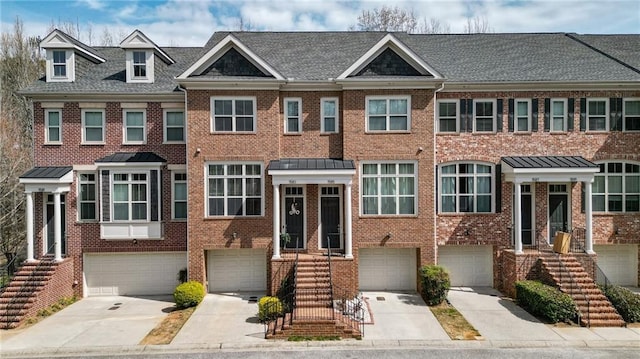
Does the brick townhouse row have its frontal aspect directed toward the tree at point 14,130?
no

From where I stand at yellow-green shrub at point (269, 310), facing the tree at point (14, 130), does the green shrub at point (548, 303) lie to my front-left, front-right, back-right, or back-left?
back-right

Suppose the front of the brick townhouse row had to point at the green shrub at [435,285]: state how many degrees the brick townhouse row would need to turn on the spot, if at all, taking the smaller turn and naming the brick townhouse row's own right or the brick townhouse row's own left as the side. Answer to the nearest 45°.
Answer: approximately 45° to the brick townhouse row's own left

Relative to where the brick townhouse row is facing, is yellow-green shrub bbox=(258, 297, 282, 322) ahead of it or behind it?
ahead

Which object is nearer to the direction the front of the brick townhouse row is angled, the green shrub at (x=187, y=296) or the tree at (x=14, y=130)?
the green shrub

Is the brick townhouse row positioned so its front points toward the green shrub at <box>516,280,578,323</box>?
no

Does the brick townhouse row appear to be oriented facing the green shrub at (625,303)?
no

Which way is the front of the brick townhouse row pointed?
toward the camera
